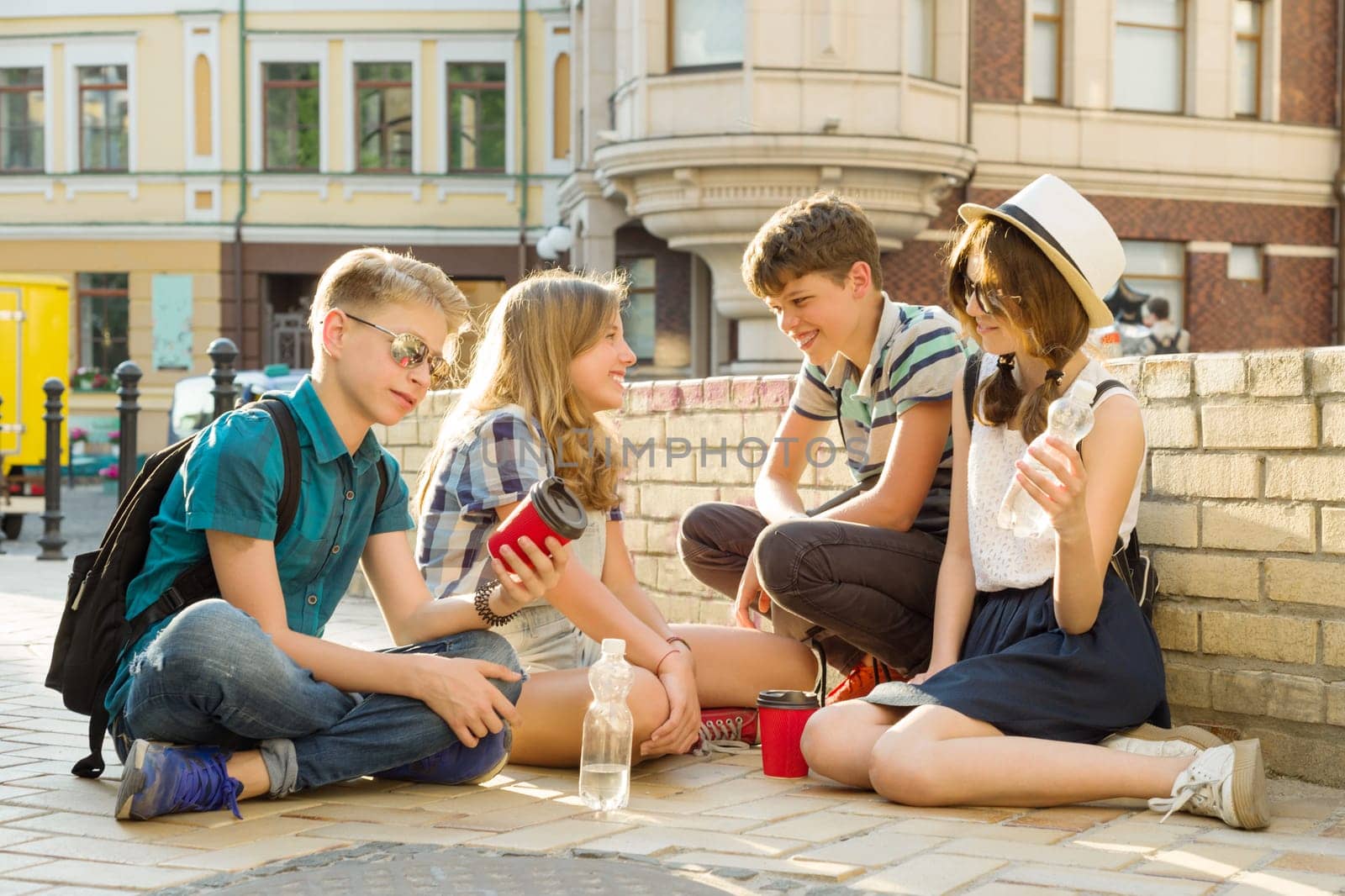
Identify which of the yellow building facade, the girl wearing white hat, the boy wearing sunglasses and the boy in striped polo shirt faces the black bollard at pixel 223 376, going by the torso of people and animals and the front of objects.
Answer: the yellow building facade

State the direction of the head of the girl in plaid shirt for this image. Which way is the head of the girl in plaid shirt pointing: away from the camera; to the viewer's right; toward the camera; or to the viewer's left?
to the viewer's right

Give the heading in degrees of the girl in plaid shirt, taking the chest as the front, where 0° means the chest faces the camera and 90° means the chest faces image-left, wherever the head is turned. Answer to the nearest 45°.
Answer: approximately 315°

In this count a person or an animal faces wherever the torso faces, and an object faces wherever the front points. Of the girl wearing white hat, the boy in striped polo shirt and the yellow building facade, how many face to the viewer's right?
0

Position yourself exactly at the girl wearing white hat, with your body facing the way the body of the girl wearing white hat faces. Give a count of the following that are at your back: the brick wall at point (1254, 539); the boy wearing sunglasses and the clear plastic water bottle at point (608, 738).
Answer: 1

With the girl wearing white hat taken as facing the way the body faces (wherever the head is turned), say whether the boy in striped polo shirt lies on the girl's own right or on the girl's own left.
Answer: on the girl's own right

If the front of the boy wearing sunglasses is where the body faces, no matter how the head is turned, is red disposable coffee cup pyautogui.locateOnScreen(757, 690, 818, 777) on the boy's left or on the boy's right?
on the boy's left

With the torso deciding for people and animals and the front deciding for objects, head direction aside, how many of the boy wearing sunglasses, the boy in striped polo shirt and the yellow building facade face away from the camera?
0

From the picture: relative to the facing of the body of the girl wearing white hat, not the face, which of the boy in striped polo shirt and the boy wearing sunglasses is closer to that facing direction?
the boy wearing sunglasses

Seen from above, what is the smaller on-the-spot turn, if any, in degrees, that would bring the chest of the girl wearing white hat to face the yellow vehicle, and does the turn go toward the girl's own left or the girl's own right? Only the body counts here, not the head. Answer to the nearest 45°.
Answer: approximately 90° to the girl's own right

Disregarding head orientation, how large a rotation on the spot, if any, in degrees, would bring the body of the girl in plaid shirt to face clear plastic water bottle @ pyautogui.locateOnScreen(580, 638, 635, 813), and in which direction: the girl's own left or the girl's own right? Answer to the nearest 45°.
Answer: approximately 45° to the girl's own right

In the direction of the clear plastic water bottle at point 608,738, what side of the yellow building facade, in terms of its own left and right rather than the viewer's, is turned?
front

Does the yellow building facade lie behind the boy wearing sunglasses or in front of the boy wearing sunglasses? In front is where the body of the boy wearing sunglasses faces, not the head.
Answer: behind

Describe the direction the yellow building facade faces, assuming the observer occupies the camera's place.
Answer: facing the viewer

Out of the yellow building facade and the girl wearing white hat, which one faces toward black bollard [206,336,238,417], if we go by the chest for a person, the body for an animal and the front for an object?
the yellow building facade

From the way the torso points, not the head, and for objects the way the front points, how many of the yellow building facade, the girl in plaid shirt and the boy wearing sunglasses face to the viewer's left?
0

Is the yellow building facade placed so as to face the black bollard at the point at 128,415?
yes

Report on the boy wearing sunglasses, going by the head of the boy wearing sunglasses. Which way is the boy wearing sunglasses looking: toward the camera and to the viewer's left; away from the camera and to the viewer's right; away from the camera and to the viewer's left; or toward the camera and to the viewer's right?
toward the camera and to the viewer's right
